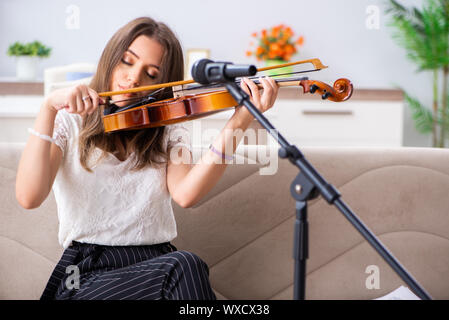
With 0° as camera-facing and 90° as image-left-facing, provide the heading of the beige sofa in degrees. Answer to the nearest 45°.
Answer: approximately 0°

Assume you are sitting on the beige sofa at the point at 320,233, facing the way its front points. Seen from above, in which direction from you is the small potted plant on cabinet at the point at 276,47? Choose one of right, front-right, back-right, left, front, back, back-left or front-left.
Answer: back

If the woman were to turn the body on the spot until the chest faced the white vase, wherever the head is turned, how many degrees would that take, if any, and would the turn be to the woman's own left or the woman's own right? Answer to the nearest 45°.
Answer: approximately 180°

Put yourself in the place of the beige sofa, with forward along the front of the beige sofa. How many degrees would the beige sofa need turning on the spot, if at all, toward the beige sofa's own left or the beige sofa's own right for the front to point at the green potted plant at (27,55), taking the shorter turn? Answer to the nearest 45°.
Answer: approximately 135° to the beige sofa's own right

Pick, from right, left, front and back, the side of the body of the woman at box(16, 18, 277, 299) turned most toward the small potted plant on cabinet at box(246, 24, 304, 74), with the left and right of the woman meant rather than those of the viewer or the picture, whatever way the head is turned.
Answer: back

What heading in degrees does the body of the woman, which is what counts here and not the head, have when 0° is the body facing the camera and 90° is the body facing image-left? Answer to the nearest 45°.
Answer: approximately 0°

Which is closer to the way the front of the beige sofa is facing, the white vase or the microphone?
the microphone

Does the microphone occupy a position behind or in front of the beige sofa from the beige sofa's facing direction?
in front
